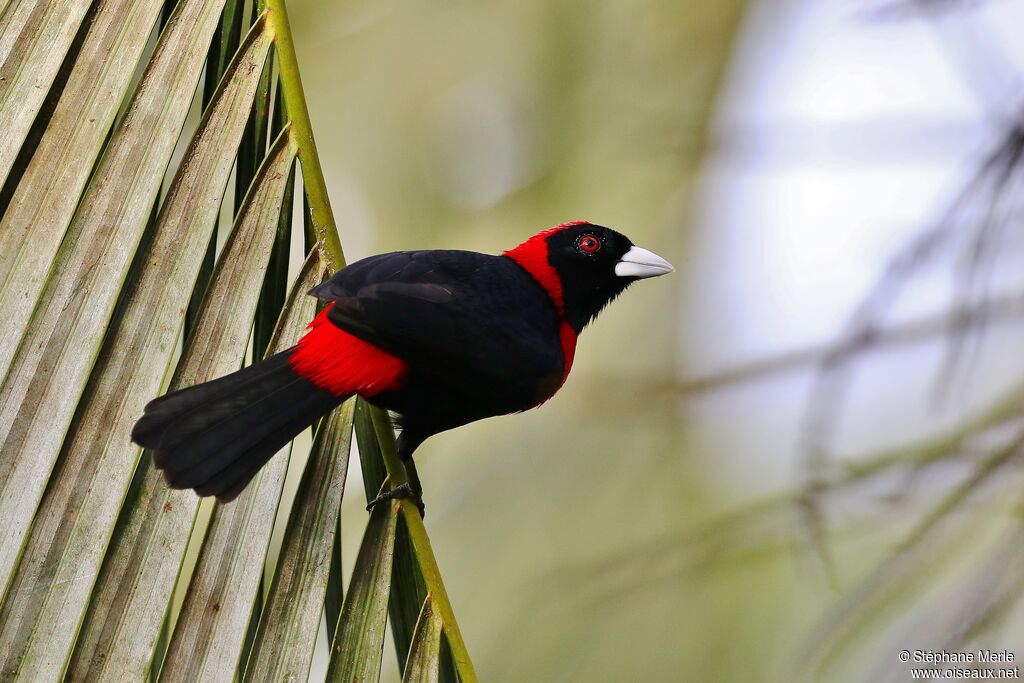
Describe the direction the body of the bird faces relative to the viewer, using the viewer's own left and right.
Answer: facing to the right of the viewer
